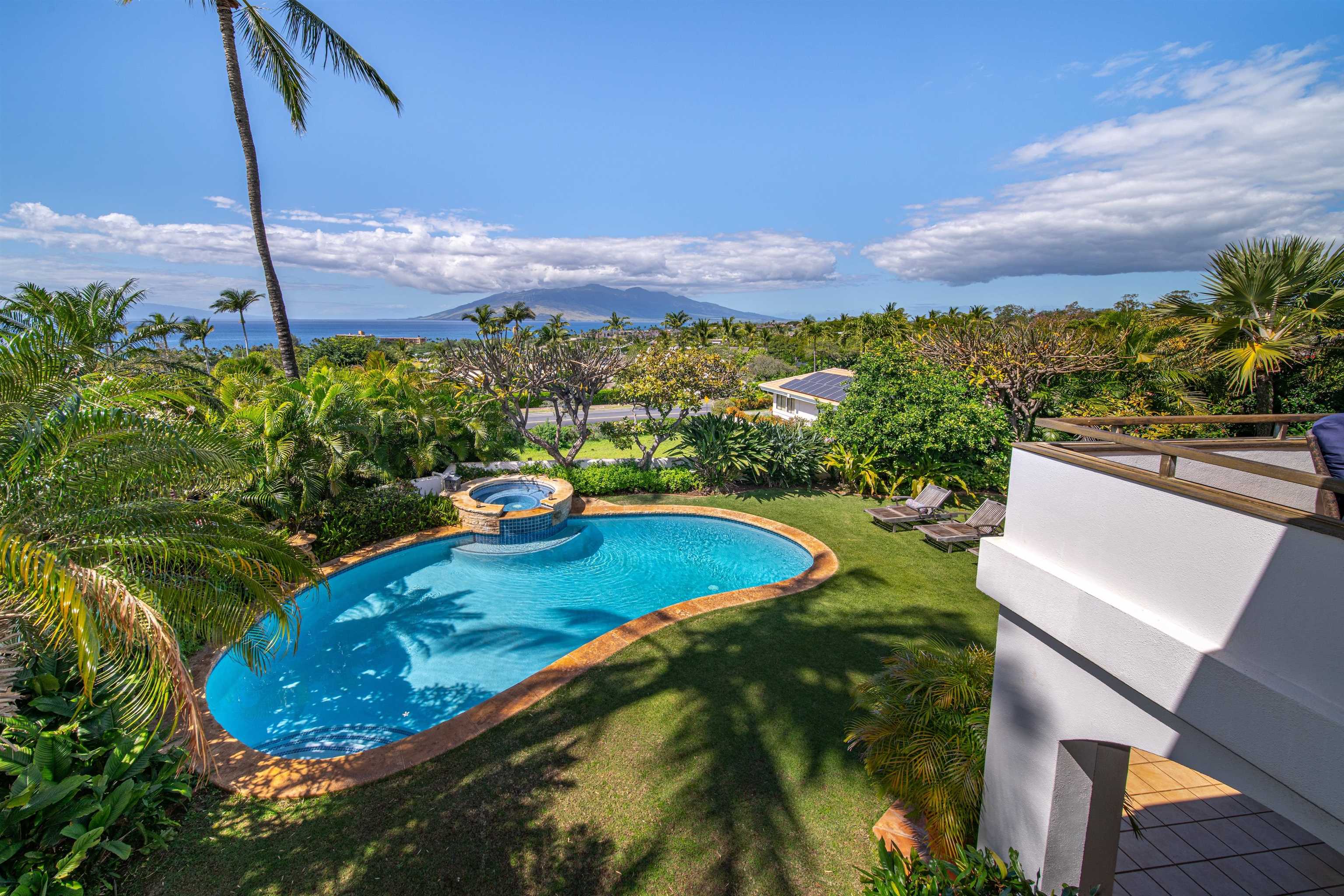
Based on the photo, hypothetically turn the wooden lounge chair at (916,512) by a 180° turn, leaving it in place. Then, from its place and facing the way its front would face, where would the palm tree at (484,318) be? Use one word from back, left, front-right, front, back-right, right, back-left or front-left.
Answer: left

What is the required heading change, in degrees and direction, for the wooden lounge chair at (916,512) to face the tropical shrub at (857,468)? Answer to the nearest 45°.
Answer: approximately 90° to its right

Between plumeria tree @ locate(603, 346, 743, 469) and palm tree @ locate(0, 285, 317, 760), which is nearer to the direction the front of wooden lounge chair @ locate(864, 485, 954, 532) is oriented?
the palm tree

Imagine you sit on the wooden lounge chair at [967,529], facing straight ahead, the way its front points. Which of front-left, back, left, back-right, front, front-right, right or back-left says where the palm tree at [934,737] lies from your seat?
front-left

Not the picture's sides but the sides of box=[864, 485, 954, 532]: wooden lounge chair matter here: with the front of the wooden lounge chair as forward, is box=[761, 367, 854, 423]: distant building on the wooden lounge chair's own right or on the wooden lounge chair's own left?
on the wooden lounge chair's own right

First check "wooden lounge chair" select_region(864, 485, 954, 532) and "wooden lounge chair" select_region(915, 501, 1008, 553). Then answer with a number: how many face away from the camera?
0

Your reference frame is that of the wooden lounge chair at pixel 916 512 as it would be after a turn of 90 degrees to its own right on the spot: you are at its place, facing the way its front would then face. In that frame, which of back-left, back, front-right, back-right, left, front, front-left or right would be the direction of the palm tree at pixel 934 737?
back-left
